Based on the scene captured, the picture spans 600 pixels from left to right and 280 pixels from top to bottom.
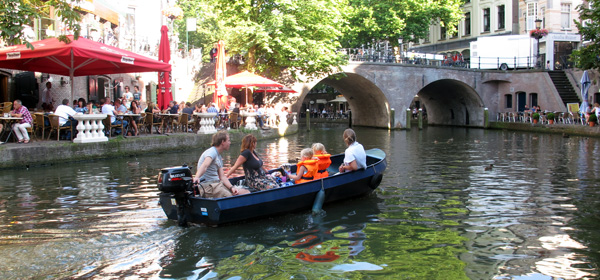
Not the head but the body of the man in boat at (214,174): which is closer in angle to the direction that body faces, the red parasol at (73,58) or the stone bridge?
the stone bridge

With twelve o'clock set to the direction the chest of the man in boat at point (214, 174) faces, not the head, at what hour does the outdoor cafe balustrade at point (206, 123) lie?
The outdoor cafe balustrade is roughly at 9 o'clock from the man in boat.

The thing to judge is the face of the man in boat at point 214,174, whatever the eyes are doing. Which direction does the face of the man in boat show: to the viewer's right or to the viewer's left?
to the viewer's right

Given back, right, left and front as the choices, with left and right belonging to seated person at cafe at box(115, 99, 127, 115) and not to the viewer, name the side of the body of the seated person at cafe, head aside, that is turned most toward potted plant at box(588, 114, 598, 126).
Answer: back

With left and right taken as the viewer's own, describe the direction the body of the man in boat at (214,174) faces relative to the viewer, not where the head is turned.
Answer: facing to the right of the viewer

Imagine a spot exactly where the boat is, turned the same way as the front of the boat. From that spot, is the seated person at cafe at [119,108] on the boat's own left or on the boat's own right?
on the boat's own left

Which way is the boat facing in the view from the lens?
facing away from the viewer and to the right of the viewer

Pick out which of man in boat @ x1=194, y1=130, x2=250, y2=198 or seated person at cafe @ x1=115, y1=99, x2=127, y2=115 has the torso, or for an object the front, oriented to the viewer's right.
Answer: the man in boat
